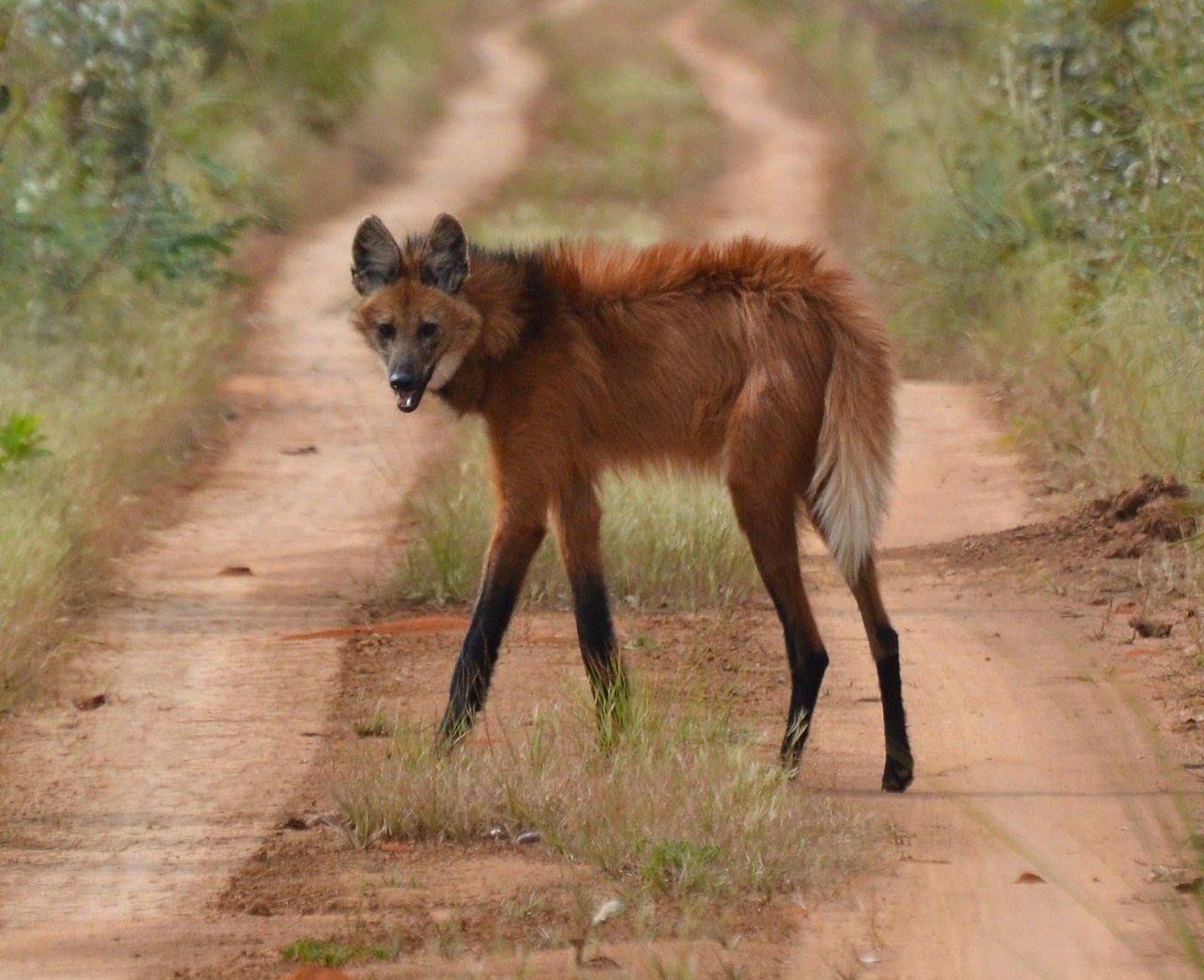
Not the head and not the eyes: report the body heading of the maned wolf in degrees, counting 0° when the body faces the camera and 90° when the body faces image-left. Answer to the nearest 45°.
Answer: approximately 90°

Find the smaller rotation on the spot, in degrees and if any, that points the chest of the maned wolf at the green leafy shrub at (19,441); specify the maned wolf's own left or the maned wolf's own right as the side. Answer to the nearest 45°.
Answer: approximately 45° to the maned wolf's own right
